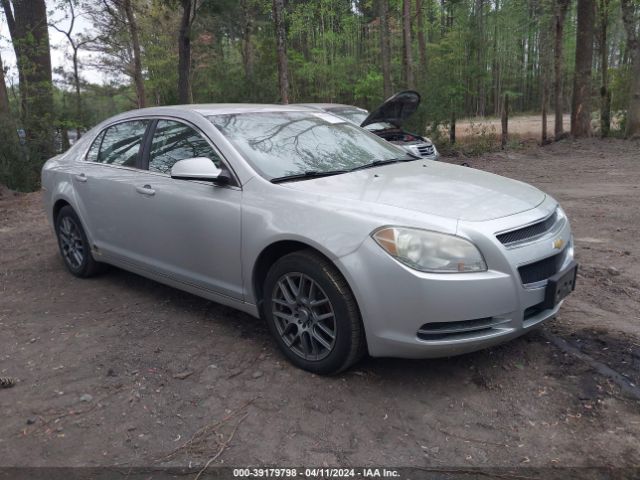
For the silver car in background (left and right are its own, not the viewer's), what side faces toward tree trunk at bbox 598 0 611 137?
left

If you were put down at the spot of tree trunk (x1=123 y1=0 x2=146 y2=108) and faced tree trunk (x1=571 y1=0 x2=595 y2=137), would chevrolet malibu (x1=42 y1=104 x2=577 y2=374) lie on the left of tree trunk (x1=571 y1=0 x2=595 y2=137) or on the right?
right

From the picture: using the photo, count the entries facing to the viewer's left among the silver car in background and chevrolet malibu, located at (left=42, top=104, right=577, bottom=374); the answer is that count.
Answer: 0

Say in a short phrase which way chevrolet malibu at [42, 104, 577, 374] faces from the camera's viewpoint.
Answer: facing the viewer and to the right of the viewer

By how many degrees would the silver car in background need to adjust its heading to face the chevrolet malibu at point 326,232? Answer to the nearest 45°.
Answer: approximately 45° to its right

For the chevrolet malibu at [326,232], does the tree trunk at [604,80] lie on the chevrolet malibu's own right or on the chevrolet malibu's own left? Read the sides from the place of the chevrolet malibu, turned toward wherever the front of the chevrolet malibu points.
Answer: on the chevrolet malibu's own left

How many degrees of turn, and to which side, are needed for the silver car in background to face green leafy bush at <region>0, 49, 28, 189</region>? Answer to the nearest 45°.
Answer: approximately 135° to its right

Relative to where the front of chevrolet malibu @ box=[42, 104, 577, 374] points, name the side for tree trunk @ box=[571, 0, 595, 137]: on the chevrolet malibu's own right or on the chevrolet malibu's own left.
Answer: on the chevrolet malibu's own left

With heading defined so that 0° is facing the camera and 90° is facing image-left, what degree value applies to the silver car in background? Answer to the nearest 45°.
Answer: approximately 315°

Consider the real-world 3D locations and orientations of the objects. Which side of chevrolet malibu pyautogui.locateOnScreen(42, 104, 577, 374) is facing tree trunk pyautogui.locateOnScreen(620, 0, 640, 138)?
left

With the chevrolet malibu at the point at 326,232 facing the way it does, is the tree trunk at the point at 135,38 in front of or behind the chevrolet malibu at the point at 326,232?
behind

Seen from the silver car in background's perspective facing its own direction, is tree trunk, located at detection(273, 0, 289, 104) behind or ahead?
behind

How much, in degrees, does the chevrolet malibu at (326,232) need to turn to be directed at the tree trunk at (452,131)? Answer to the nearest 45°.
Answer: approximately 135° to its left
